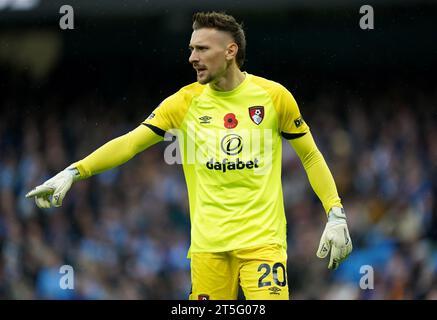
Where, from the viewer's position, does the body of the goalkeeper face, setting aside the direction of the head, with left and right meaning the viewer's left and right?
facing the viewer
